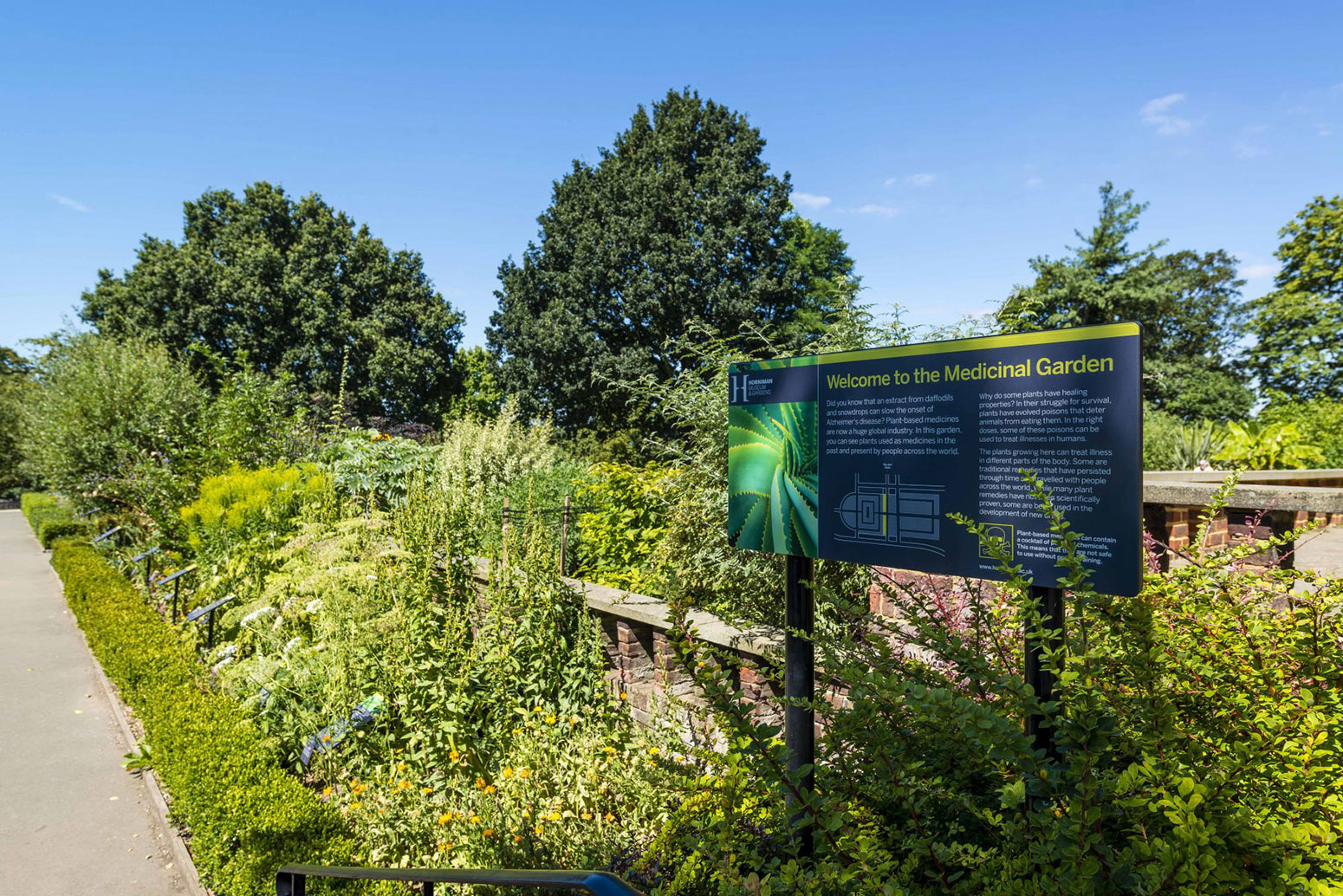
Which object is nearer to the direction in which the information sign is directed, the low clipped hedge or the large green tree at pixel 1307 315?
the low clipped hedge

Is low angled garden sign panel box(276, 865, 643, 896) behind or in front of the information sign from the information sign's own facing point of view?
in front

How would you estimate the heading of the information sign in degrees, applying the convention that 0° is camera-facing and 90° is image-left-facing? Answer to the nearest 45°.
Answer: approximately 45°

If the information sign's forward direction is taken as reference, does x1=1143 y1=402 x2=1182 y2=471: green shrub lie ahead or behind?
behind

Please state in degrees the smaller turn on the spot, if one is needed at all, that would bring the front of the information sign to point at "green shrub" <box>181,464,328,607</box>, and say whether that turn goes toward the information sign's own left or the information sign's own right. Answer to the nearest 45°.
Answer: approximately 90° to the information sign's own right

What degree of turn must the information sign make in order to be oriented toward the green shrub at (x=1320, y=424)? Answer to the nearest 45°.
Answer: approximately 180°

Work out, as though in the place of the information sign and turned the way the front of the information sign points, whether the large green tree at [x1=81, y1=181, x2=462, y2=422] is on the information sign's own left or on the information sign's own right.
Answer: on the information sign's own right

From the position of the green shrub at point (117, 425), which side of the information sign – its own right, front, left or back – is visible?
right

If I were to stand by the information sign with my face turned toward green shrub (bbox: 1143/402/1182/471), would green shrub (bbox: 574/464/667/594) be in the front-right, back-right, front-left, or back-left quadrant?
front-left

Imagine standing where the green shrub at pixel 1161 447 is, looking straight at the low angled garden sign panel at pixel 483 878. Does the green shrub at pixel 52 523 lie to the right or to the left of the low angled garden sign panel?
right
